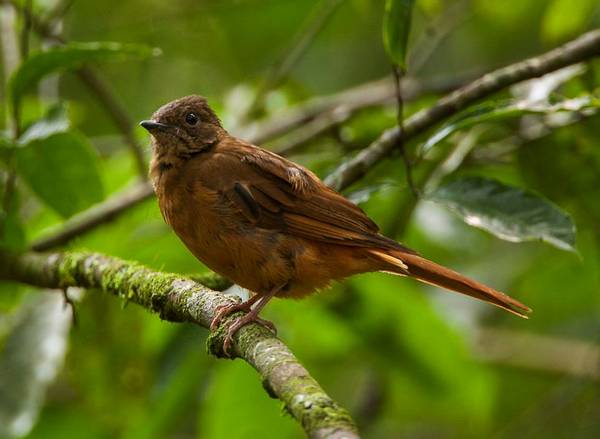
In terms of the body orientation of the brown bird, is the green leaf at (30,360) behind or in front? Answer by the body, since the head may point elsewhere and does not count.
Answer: in front

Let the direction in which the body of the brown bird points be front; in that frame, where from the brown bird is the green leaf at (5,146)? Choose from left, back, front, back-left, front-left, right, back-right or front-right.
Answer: front

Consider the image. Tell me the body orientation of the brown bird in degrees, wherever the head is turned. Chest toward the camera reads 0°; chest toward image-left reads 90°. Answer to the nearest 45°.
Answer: approximately 90°

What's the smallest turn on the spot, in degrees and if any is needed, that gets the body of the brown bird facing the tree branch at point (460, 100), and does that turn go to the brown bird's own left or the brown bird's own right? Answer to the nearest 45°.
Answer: approximately 135° to the brown bird's own left

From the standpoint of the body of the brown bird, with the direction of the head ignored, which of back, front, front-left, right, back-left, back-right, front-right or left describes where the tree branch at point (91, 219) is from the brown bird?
front-right

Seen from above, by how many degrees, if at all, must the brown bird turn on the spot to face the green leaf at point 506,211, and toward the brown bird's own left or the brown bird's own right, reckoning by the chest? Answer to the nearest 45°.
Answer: approximately 135° to the brown bird's own left

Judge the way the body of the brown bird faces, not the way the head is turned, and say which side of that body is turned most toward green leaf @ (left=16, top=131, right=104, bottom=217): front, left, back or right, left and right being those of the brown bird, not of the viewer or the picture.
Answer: front

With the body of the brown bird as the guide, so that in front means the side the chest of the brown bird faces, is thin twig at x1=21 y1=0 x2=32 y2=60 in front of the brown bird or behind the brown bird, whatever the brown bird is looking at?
in front

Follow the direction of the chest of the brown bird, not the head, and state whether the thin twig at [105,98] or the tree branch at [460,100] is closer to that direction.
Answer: the thin twig

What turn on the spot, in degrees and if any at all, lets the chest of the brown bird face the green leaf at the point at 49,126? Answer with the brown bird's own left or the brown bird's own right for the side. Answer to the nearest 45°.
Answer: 0° — it already faces it
